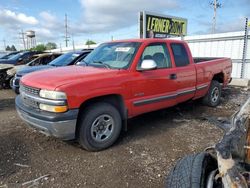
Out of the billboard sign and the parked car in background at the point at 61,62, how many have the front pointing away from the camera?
0

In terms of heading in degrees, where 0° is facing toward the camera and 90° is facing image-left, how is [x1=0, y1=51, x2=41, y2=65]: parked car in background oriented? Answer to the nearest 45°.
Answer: approximately 45°

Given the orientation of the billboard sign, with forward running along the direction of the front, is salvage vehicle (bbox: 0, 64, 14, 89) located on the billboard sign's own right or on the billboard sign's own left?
on the billboard sign's own right

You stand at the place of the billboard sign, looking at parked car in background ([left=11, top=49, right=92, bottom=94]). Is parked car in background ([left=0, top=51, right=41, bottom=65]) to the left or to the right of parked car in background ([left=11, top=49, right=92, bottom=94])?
right

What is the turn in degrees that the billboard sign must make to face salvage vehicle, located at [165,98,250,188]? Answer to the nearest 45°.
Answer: approximately 45° to its right

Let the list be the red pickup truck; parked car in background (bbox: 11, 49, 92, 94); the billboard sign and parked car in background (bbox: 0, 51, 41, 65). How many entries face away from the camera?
0

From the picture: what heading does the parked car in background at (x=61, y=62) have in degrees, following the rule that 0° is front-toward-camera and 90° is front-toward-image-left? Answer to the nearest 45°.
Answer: approximately 45°

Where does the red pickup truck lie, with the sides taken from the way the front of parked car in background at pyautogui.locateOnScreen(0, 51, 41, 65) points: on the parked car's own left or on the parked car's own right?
on the parked car's own left

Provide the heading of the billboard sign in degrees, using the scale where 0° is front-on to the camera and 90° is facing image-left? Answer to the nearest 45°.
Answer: approximately 315°

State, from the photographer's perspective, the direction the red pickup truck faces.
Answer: facing the viewer and to the left of the viewer

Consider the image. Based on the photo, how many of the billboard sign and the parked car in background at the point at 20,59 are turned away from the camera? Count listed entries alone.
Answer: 0

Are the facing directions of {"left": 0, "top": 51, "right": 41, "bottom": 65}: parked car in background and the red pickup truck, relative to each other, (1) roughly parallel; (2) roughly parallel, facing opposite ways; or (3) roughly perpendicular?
roughly parallel

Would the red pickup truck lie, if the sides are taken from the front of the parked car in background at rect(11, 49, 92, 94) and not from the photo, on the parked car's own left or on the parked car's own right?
on the parked car's own left

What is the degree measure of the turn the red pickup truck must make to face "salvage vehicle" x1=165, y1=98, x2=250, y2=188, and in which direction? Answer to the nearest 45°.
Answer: approximately 90° to its left

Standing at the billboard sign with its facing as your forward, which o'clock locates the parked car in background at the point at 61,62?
The parked car in background is roughly at 2 o'clock from the billboard sign.

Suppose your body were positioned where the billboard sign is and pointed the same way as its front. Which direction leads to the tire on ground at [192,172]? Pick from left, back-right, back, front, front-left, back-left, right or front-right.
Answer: front-right
